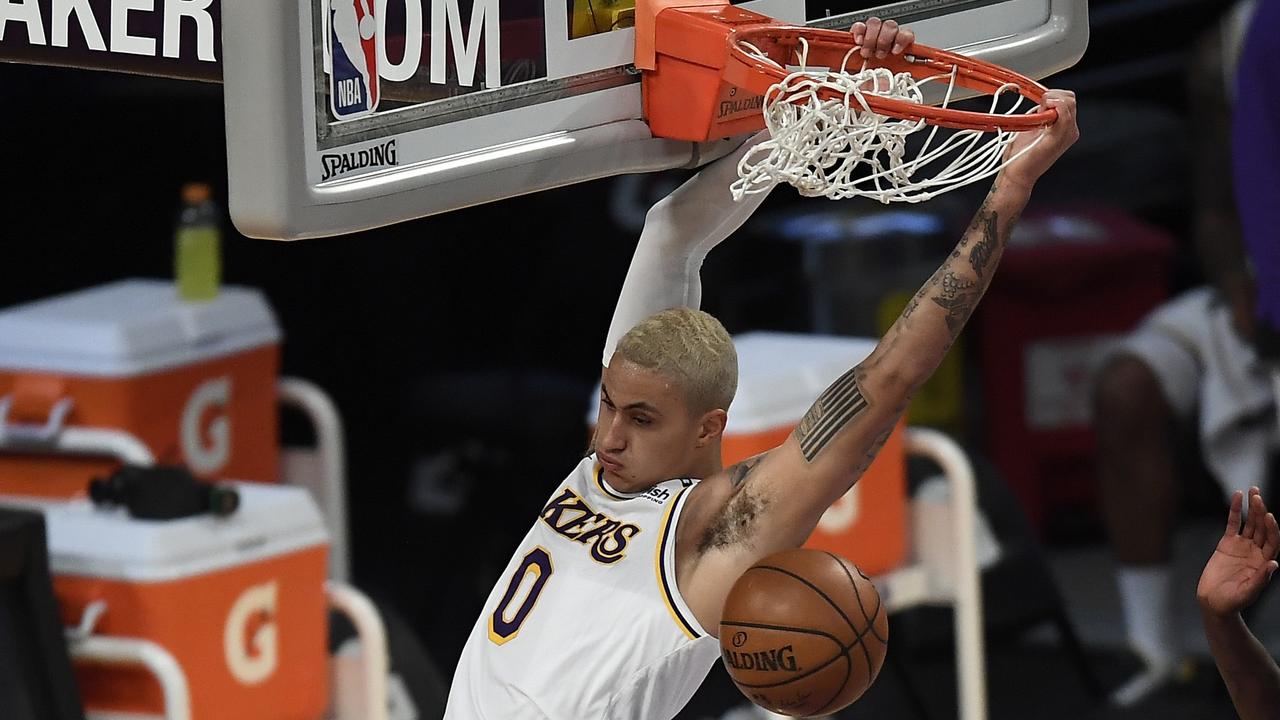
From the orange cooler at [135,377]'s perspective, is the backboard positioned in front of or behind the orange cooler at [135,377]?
in front

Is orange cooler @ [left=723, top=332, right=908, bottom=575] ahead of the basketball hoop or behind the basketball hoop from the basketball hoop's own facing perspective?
behind

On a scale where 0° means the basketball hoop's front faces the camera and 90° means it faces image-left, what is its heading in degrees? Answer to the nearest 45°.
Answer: approximately 315°

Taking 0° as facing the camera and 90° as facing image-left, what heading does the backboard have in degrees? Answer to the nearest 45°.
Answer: approximately 315°

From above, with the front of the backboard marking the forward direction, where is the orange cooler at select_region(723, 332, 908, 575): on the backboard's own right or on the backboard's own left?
on the backboard's own left

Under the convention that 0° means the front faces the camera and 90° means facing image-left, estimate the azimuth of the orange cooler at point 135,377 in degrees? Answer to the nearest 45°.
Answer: approximately 315°
